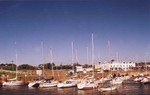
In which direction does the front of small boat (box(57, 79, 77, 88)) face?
to the viewer's left
